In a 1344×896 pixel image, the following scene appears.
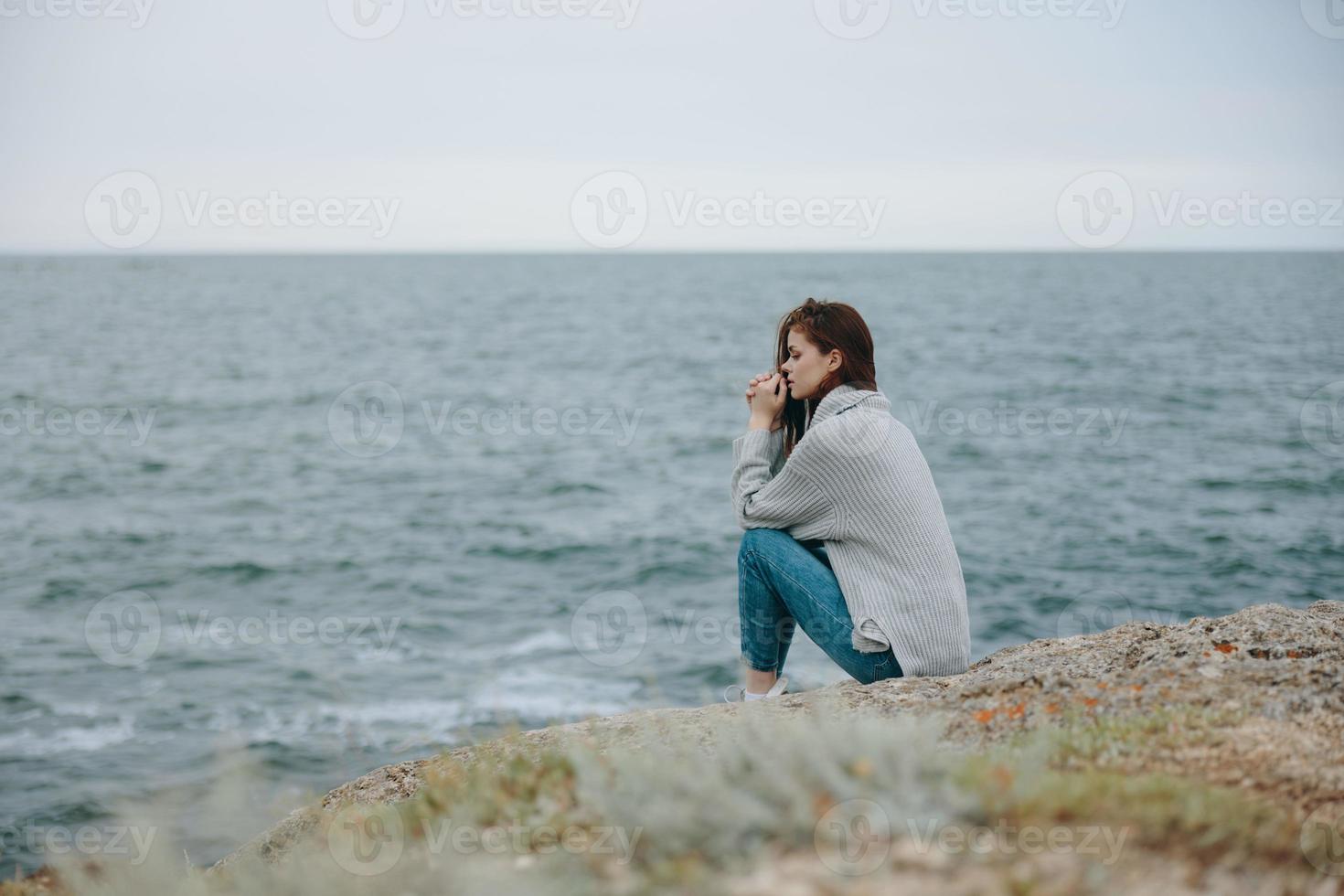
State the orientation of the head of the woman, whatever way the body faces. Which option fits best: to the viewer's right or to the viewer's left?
to the viewer's left

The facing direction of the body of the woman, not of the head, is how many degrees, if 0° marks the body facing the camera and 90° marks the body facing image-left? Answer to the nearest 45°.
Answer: approximately 90°
